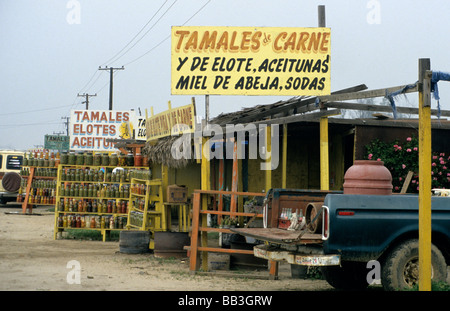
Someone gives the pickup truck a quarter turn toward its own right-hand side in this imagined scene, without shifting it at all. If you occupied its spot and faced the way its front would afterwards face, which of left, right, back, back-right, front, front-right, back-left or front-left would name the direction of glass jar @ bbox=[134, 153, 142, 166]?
back

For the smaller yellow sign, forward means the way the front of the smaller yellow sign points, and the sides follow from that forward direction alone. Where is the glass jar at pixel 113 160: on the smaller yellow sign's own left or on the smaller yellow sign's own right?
on the smaller yellow sign's own right

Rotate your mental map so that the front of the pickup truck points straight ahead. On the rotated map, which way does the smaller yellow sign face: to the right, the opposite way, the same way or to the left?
the opposite way

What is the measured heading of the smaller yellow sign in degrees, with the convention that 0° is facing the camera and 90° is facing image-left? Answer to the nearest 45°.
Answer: approximately 45°

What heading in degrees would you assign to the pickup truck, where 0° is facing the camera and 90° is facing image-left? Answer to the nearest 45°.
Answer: approximately 225°

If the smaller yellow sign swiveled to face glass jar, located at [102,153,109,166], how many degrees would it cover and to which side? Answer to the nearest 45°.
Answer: approximately 90° to its right

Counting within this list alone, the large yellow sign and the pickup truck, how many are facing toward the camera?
1

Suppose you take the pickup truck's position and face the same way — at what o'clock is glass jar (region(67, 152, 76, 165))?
The glass jar is roughly at 9 o'clock from the pickup truck.

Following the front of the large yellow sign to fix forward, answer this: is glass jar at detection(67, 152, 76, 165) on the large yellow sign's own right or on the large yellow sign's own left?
on the large yellow sign's own right

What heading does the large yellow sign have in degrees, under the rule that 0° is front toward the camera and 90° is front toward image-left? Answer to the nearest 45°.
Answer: approximately 0°

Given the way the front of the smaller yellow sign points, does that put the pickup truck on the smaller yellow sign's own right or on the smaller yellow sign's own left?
on the smaller yellow sign's own left
